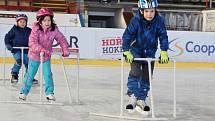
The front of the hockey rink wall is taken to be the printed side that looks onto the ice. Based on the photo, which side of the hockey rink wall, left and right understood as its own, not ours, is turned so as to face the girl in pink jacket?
front

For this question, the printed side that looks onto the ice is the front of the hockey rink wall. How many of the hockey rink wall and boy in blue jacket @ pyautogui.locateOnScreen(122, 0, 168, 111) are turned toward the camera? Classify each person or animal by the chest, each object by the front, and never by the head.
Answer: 2

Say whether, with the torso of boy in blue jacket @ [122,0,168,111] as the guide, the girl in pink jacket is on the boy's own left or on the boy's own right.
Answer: on the boy's own right

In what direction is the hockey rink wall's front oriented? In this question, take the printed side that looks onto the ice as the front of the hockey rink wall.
toward the camera

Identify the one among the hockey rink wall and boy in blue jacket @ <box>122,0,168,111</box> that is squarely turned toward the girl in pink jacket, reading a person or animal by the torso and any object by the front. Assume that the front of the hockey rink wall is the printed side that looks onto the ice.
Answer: the hockey rink wall

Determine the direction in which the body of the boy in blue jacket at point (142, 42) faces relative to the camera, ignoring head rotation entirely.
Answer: toward the camera

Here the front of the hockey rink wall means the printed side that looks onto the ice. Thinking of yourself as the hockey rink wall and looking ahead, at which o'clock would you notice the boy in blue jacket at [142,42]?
The boy in blue jacket is roughly at 12 o'clock from the hockey rink wall.

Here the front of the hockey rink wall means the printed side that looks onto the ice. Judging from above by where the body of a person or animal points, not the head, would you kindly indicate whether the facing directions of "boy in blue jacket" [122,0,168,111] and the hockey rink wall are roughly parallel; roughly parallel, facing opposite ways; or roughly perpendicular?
roughly parallel

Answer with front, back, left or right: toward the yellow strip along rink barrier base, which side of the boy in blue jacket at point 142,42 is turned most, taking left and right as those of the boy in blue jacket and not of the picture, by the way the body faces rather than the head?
back

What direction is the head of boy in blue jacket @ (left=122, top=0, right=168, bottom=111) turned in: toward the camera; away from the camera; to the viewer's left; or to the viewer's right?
toward the camera

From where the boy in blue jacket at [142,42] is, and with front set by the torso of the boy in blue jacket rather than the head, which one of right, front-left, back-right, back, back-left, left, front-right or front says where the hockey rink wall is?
back
